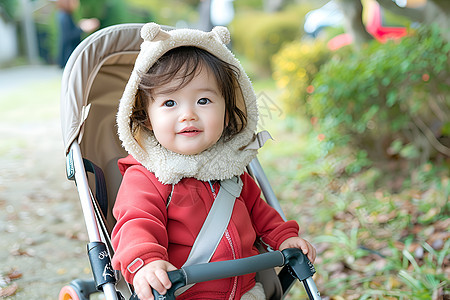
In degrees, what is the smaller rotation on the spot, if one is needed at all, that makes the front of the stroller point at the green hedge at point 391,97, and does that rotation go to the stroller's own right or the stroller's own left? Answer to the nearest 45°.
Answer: approximately 90° to the stroller's own left

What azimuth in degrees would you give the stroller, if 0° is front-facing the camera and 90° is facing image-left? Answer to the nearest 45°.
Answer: approximately 315°

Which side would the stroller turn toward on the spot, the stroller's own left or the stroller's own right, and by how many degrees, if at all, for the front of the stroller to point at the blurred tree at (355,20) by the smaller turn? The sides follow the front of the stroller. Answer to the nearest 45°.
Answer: approximately 90° to the stroller's own left

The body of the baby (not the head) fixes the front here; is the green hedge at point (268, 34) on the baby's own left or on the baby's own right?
on the baby's own left
